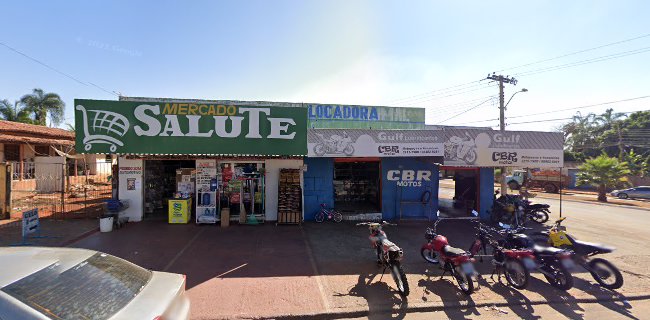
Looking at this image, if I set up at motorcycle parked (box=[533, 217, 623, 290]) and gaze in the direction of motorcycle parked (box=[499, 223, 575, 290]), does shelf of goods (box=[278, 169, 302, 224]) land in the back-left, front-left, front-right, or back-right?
front-right

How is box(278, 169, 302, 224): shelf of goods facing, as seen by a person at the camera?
facing the viewer

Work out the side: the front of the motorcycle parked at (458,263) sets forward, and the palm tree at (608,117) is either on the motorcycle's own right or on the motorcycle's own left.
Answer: on the motorcycle's own right

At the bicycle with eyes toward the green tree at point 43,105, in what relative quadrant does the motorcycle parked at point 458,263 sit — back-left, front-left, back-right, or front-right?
back-left

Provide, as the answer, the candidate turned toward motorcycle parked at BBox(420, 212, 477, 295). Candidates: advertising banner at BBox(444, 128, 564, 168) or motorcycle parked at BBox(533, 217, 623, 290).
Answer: the advertising banner

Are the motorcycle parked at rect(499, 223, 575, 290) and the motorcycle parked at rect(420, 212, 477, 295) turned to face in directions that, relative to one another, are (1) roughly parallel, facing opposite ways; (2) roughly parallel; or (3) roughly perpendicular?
roughly parallel

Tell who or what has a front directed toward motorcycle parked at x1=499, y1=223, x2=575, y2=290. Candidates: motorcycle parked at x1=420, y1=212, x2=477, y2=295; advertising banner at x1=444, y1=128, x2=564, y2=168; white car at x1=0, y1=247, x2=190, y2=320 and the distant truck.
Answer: the advertising banner

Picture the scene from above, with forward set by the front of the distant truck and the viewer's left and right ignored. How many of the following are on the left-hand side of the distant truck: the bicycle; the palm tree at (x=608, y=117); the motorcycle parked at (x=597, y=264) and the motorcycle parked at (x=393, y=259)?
3

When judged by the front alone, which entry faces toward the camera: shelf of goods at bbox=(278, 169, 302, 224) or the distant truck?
the shelf of goods

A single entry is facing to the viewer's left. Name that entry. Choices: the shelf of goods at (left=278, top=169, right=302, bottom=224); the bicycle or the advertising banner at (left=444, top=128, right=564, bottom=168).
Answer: the bicycle

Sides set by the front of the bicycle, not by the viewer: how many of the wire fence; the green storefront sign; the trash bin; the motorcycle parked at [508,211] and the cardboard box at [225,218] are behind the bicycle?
1

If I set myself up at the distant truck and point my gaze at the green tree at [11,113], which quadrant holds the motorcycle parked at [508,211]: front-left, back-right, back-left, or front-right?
front-left

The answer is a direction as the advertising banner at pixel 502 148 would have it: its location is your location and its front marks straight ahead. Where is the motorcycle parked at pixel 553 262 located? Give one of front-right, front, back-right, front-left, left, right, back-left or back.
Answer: front

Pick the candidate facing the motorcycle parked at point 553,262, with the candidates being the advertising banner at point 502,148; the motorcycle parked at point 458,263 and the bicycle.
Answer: the advertising banner

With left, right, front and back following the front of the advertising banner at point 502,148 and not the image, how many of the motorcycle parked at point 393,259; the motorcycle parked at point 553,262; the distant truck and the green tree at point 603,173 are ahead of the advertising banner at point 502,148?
2

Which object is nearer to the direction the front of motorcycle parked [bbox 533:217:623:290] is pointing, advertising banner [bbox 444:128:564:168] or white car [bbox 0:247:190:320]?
the advertising banner

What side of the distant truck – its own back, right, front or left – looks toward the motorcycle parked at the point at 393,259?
left

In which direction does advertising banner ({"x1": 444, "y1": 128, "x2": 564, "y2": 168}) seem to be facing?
toward the camera

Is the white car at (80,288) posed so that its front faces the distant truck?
no

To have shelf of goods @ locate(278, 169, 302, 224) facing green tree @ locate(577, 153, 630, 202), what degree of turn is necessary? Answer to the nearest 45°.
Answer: approximately 90° to its left
